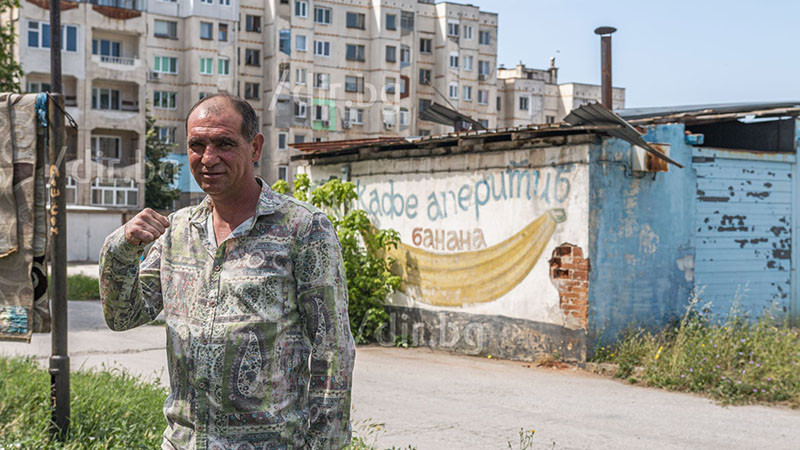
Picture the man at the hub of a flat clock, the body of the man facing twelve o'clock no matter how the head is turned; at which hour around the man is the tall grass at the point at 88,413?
The tall grass is roughly at 4 o'clock from the man.

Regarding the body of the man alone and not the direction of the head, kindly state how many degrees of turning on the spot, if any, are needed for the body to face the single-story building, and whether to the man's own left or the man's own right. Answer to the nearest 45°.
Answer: approximately 180°

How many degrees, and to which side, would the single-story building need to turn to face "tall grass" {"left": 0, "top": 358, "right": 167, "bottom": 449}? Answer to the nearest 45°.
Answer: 0° — it already faces it

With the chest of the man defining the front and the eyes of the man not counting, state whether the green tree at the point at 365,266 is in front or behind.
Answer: behind

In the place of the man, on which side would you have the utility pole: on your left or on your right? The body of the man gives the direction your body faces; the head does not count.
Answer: on your right

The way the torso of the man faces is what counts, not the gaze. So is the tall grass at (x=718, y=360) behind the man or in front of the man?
behind

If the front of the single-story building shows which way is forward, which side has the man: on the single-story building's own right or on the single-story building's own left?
on the single-story building's own right
